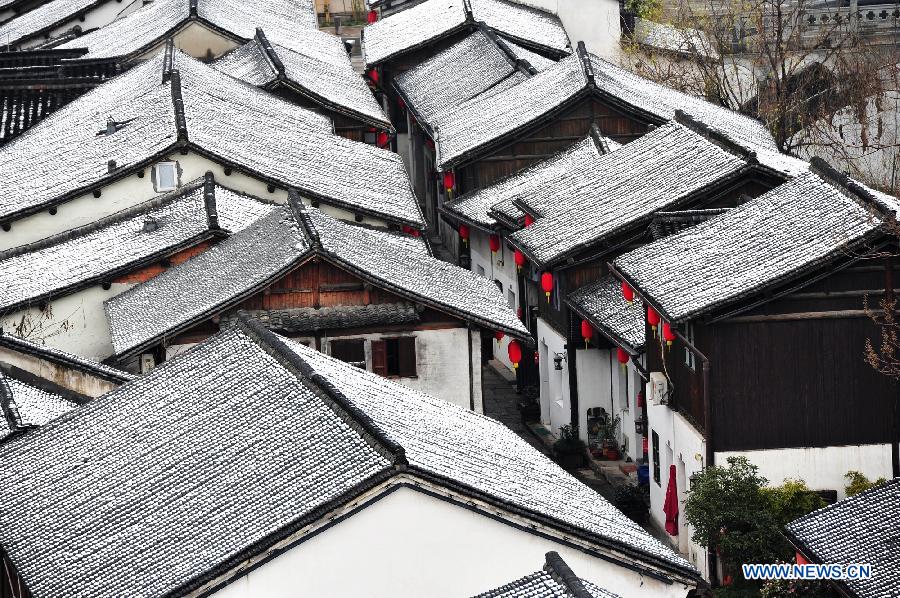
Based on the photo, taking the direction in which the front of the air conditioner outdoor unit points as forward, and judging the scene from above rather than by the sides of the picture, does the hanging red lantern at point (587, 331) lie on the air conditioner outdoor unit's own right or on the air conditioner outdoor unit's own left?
on the air conditioner outdoor unit's own right

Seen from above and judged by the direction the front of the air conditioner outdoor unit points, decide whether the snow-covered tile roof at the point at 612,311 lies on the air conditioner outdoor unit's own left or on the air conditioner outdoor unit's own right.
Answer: on the air conditioner outdoor unit's own right

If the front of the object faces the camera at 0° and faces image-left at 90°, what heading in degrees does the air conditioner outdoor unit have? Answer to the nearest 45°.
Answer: approximately 45°
